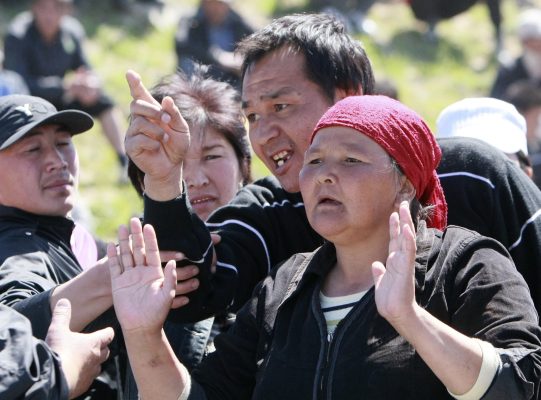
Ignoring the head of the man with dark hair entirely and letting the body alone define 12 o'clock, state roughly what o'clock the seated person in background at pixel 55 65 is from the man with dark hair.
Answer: The seated person in background is roughly at 4 o'clock from the man with dark hair.

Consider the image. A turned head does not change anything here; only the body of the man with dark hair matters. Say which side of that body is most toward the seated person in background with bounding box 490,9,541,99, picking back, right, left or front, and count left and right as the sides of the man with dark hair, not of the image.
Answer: back

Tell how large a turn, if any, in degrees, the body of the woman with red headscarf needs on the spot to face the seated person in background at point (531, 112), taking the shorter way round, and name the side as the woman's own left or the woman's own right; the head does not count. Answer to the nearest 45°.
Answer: approximately 135° to the woman's own right

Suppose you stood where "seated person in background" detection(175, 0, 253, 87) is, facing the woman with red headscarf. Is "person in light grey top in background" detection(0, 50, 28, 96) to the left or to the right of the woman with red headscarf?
right

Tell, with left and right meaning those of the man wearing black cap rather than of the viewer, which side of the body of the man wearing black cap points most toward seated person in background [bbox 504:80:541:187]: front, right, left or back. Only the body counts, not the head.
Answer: left

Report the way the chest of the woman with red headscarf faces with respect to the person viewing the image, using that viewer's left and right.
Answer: facing the viewer and to the left of the viewer

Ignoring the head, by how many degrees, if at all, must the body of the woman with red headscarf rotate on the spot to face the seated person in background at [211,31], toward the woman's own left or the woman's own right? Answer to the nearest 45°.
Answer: approximately 135° to the woman's own right

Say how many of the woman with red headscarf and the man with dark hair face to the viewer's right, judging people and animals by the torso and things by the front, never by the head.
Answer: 0

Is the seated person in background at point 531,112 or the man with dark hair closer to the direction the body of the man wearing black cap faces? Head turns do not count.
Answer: the man with dark hair

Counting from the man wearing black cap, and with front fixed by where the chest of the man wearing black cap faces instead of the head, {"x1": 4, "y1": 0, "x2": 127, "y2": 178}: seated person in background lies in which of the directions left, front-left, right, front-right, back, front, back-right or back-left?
back-left

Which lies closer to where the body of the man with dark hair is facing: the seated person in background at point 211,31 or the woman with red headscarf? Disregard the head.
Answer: the woman with red headscarf

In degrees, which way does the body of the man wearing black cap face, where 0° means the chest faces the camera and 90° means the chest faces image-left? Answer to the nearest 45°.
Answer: approximately 315°

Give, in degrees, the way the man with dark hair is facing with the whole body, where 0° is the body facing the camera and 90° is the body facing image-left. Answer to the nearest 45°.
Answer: approximately 45°

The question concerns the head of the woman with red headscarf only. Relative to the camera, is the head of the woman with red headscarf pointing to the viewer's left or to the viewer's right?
to the viewer's left
